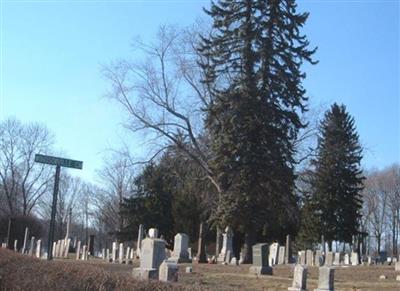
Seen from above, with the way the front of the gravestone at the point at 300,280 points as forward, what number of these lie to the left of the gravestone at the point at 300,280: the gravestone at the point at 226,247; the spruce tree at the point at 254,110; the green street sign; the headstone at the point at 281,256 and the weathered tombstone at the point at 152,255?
0

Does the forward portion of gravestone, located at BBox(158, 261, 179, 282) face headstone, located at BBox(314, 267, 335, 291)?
no

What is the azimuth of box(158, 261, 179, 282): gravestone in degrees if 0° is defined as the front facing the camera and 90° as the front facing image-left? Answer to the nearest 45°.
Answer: approximately 45°

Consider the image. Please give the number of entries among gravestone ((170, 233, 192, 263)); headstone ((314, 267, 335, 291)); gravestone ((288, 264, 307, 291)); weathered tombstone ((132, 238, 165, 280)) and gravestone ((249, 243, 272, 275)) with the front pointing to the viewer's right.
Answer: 0

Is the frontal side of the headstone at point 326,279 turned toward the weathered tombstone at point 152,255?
no

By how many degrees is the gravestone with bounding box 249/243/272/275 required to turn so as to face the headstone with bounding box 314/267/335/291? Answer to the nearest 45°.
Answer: approximately 45° to its left

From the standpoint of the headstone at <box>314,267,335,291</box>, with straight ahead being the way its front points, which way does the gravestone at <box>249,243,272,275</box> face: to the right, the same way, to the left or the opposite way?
the same way

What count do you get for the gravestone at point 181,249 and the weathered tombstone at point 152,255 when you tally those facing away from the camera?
0

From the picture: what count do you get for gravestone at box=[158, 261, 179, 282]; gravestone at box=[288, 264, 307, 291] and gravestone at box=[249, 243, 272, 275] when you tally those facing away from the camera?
0

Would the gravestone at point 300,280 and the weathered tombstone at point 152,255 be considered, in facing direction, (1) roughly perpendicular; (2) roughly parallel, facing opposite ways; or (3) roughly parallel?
roughly parallel

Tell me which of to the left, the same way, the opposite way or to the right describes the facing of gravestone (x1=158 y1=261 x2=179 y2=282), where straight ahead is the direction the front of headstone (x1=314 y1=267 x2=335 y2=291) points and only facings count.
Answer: the same way

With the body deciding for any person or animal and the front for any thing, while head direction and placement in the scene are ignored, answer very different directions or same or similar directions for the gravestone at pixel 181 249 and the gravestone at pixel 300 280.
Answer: same or similar directions

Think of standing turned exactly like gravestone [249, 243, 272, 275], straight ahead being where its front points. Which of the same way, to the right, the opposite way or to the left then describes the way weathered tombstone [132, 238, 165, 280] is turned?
the same way

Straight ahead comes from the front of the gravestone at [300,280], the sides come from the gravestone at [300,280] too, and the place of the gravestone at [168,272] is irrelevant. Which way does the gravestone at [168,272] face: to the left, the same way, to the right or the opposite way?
the same way

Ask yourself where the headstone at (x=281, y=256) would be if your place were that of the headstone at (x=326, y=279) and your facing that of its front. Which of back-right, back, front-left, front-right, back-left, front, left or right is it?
back-right

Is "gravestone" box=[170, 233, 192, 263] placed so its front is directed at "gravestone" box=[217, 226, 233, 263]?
no

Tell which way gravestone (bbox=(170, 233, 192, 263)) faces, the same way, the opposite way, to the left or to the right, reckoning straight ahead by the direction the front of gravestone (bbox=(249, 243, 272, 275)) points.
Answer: the same way

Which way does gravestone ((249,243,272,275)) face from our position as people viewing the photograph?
facing the viewer and to the left of the viewer
